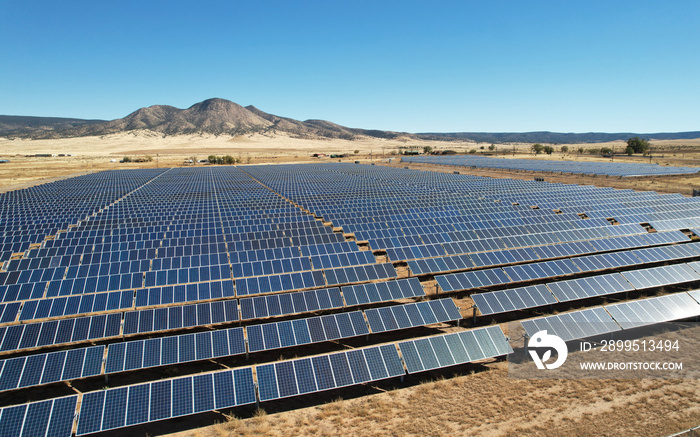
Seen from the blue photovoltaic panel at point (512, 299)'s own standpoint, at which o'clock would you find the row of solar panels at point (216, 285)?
The row of solar panels is roughly at 4 o'clock from the blue photovoltaic panel.

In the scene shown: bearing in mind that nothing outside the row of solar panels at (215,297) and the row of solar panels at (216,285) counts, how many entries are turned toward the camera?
2

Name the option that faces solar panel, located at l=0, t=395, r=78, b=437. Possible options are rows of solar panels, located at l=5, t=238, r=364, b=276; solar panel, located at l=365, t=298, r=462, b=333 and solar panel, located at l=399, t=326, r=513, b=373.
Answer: the rows of solar panels

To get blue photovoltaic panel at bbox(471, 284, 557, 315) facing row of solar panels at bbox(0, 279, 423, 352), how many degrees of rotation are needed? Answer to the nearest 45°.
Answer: approximately 90° to its right

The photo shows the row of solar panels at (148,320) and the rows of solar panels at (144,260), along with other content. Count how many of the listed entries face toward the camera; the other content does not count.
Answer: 2

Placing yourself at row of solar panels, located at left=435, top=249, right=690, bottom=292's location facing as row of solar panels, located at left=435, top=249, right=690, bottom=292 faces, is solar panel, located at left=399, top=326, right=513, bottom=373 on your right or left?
on your right

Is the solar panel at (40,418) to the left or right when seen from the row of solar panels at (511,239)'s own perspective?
on its right

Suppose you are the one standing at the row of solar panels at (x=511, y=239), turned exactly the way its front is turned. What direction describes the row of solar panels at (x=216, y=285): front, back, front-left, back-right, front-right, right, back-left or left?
right

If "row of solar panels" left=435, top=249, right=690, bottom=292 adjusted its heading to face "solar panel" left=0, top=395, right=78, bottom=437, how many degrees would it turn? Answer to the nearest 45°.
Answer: approximately 90° to its right

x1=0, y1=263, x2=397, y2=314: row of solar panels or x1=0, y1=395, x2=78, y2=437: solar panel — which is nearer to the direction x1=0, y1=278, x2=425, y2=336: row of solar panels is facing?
the solar panel

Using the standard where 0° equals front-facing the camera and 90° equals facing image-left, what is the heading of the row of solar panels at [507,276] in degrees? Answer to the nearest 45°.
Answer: approximately 315°
